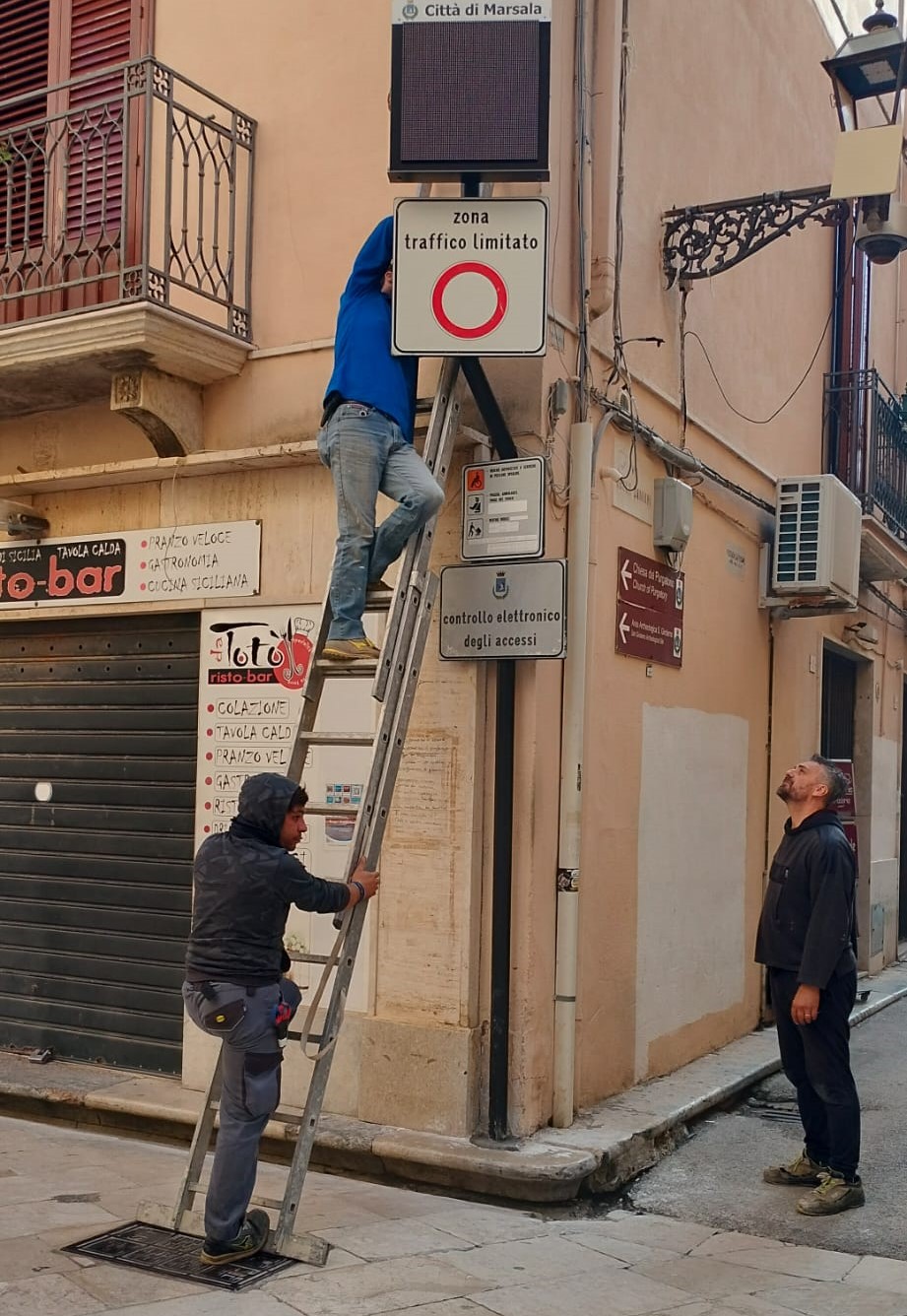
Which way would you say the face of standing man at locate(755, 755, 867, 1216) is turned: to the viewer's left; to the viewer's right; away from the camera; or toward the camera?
to the viewer's left

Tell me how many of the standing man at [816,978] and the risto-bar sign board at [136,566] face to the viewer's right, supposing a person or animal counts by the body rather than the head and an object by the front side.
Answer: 0

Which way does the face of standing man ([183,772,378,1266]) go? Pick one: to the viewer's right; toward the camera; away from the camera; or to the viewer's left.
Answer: to the viewer's right

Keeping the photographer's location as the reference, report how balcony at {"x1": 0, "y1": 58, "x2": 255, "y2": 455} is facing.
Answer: facing the viewer and to the left of the viewer

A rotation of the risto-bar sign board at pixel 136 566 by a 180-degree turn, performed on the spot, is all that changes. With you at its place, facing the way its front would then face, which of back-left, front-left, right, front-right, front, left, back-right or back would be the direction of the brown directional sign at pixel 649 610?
front-right

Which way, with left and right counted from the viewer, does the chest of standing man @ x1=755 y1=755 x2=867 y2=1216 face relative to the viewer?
facing to the left of the viewer

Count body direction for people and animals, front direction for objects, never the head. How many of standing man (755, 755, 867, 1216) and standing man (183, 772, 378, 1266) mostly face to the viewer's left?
1
